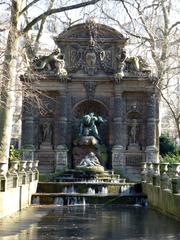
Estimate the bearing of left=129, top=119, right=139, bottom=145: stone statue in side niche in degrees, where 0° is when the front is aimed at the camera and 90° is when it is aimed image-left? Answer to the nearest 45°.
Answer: approximately 0°

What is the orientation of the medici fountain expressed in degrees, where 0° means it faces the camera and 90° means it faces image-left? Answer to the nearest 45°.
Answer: approximately 0°

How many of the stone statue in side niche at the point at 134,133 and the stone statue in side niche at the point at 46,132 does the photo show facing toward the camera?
2

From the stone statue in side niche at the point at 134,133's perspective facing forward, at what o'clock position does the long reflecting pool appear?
The long reflecting pool is roughly at 12 o'clock from the stone statue in side niche.

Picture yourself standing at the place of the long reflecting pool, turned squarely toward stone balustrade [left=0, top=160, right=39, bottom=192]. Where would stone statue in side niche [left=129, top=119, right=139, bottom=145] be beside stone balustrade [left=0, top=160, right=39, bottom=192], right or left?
right

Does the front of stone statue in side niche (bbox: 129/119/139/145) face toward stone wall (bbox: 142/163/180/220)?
yes

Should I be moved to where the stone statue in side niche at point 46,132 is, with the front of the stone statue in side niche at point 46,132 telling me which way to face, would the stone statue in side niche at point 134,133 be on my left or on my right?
on my left

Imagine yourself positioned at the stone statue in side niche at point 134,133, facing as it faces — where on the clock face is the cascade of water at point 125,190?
The cascade of water is roughly at 12 o'clock from the stone statue in side niche.
